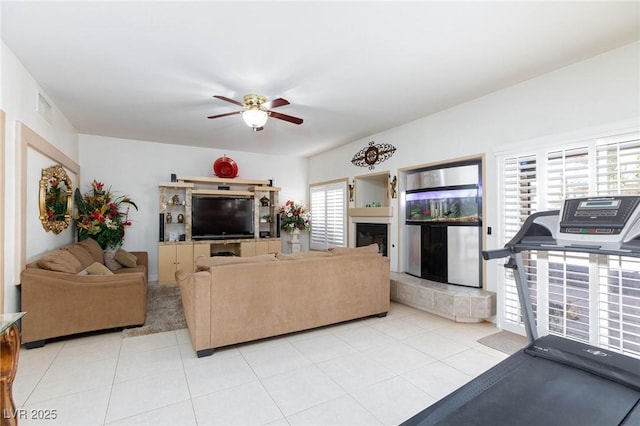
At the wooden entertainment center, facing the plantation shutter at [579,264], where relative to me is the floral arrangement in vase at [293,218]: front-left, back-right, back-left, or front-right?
front-left

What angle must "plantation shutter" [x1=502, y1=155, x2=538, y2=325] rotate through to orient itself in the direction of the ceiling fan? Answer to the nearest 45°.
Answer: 0° — it already faces it

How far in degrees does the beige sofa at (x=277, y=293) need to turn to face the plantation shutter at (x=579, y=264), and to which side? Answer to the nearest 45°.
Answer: approximately 135° to its right

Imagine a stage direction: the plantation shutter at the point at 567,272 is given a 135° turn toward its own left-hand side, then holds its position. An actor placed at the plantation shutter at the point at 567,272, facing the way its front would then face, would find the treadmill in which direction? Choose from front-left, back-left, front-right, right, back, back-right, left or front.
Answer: right

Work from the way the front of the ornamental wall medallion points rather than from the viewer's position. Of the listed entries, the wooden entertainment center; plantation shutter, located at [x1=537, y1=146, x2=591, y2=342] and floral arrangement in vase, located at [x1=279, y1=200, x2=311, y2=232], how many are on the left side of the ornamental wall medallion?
1

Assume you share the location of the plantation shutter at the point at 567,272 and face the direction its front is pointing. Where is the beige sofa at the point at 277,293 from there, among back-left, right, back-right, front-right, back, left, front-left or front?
front

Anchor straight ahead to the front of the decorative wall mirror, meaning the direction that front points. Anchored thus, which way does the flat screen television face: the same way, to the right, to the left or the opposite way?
to the right

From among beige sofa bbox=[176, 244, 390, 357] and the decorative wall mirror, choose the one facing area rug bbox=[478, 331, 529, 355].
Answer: the decorative wall mirror

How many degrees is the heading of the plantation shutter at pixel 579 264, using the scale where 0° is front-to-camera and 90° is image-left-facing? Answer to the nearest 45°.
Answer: approximately 45°

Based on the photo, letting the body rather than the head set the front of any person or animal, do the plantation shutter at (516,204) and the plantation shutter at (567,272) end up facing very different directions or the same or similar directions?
same or similar directions

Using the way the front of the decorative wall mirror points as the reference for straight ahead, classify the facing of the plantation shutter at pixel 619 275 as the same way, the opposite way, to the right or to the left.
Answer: the opposite way

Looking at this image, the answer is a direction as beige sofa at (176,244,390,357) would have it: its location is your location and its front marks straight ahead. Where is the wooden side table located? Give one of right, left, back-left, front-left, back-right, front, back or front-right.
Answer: left

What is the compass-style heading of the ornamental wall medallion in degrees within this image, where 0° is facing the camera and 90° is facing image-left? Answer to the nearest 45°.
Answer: approximately 45°

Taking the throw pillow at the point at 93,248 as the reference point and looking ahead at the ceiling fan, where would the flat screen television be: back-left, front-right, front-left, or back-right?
front-left

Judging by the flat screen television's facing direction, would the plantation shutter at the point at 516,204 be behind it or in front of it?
in front

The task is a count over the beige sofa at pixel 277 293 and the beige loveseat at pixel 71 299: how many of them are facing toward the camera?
0

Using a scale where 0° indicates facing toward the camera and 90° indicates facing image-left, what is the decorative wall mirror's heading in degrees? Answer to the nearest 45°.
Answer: approximately 315°

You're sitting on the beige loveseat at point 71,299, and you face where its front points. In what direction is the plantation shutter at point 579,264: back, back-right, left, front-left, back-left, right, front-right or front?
front-right
